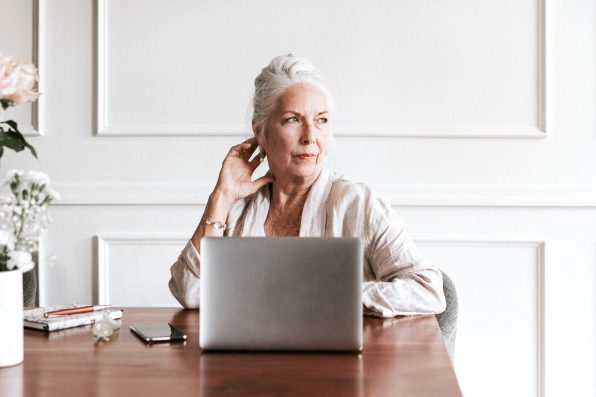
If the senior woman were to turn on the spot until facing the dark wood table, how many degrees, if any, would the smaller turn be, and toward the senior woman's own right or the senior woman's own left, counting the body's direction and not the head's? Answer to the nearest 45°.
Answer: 0° — they already face it

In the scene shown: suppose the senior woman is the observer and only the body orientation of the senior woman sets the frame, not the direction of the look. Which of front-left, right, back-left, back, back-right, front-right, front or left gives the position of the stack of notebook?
front-right

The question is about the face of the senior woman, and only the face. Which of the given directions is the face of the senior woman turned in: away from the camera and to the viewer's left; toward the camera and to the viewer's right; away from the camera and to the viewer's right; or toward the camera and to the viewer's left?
toward the camera and to the viewer's right

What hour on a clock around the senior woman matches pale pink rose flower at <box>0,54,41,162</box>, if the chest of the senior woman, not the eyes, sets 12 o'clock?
The pale pink rose flower is roughly at 1 o'clock from the senior woman.

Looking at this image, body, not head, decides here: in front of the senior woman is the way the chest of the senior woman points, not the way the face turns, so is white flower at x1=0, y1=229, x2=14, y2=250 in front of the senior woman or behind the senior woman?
in front

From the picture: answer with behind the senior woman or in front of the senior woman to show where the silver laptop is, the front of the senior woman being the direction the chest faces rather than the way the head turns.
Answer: in front

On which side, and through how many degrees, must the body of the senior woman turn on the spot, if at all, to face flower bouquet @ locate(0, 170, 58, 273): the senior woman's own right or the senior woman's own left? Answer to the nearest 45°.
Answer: approximately 45° to the senior woman's own right

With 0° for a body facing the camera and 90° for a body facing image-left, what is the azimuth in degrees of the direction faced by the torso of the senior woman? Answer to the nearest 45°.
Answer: approximately 0°
